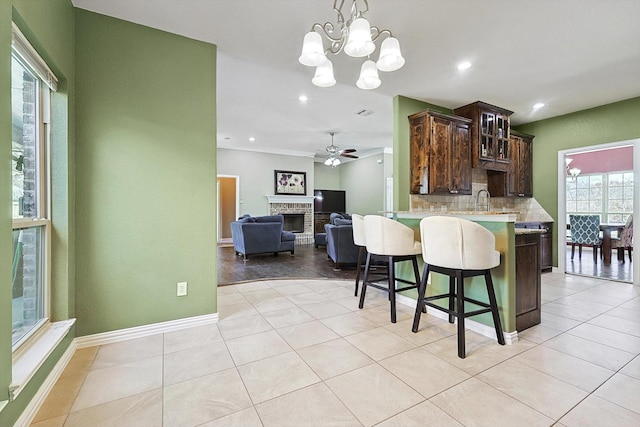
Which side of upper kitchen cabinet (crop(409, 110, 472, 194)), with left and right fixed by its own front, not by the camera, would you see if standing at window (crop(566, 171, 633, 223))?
left

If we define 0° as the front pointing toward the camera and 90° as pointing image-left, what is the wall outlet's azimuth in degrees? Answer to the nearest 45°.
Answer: approximately 0°

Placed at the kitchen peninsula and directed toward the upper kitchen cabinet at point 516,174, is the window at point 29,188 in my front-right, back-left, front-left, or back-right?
back-left

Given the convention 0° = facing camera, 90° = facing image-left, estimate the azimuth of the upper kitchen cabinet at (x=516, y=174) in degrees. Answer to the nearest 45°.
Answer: approximately 315°

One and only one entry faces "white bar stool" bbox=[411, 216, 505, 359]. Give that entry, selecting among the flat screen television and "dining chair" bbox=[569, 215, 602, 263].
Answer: the flat screen television

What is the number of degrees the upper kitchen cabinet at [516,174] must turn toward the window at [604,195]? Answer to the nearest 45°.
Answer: approximately 90° to its left

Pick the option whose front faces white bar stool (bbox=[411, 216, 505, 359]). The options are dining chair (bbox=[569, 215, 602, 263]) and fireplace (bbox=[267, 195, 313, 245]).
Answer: the fireplace

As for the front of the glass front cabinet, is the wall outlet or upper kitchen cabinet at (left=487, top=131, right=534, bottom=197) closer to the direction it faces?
the wall outlet
